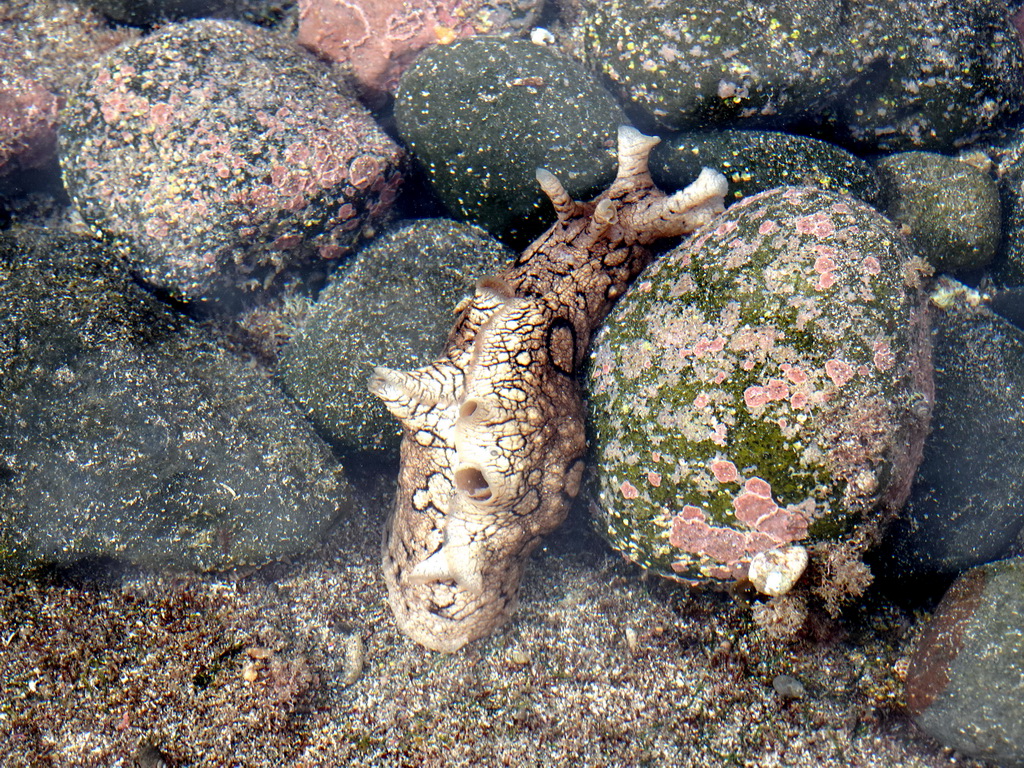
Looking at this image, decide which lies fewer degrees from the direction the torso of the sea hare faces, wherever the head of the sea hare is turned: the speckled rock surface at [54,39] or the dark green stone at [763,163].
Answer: the dark green stone

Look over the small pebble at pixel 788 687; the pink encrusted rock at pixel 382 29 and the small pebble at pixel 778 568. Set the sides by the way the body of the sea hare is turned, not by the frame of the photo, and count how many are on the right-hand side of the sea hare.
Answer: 2

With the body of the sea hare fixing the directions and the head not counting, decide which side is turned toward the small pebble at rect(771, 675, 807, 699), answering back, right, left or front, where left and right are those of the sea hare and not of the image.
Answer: right

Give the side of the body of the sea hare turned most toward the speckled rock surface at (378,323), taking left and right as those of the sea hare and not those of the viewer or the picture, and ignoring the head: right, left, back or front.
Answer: left

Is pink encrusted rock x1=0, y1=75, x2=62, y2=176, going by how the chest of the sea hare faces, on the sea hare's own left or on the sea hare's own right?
on the sea hare's own left

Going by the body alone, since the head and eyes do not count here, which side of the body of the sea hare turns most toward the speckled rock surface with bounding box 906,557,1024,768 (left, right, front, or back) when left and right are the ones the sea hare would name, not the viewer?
right

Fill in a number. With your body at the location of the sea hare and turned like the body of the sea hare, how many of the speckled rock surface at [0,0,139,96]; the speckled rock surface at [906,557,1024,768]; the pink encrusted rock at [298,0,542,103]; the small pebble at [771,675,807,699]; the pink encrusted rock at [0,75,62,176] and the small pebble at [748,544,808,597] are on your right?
3

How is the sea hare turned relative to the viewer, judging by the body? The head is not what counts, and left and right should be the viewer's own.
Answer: facing away from the viewer and to the right of the viewer
